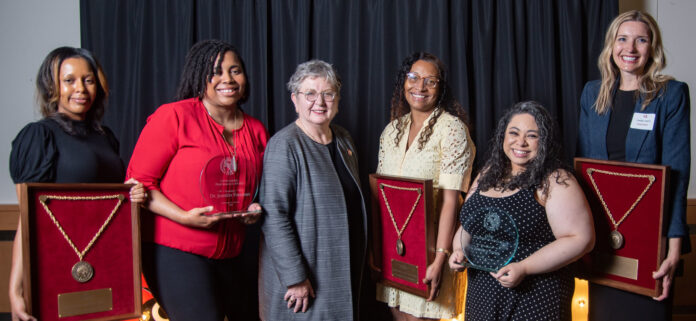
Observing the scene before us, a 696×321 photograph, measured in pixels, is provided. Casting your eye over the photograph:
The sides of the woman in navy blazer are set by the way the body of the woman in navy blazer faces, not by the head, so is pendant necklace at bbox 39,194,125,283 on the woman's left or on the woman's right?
on the woman's right

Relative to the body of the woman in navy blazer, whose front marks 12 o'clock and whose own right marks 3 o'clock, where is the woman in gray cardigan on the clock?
The woman in gray cardigan is roughly at 2 o'clock from the woman in navy blazer.

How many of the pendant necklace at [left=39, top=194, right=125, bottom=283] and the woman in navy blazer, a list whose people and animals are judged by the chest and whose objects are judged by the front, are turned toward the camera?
2

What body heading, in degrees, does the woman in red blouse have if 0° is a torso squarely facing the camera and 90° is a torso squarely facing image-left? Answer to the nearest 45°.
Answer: approximately 315°

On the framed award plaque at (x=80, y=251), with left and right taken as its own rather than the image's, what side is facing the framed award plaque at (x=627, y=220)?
left
